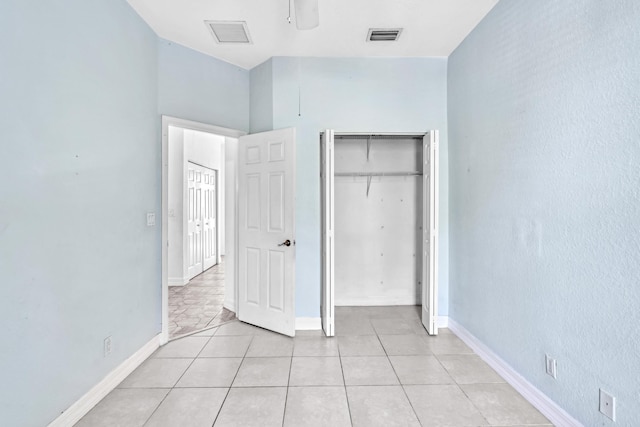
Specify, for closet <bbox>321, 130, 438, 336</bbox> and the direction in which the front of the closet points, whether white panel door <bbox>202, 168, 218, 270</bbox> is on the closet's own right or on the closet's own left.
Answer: on the closet's own right

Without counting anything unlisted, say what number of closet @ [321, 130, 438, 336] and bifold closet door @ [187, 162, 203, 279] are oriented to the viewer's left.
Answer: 0

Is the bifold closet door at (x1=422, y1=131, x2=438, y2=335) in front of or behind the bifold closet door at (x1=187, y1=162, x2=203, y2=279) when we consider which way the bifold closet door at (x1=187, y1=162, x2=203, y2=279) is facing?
in front

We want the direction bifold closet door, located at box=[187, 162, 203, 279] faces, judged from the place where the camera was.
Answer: facing the viewer and to the right of the viewer

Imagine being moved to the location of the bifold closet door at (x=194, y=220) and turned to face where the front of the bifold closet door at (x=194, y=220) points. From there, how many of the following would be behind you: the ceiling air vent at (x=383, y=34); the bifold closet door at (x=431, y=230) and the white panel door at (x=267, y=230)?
0

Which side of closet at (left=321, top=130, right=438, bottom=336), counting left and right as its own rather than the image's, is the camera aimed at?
front

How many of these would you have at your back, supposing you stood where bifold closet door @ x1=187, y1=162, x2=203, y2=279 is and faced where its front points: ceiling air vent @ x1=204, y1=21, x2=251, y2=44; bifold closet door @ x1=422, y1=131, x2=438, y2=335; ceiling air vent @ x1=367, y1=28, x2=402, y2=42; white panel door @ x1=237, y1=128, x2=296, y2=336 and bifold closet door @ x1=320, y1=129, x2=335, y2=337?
0
